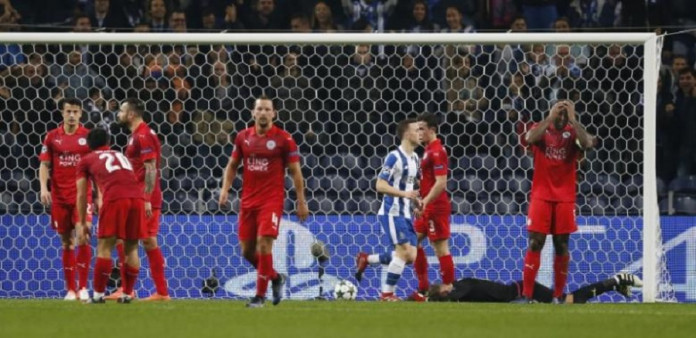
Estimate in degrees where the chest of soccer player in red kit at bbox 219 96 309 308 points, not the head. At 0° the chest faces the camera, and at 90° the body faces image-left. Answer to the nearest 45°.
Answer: approximately 0°

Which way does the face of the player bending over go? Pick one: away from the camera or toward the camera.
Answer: away from the camera

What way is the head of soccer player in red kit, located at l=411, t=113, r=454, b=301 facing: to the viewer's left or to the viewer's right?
to the viewer's left

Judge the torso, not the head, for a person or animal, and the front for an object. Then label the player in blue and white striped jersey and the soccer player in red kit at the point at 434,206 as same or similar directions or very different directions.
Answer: very different directions

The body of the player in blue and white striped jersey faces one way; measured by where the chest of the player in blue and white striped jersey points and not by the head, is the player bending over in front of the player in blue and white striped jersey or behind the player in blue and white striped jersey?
behind

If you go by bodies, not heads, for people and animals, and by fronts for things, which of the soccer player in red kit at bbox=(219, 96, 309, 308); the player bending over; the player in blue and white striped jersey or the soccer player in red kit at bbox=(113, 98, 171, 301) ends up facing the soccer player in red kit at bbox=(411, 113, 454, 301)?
the player in blue and white striped jersey

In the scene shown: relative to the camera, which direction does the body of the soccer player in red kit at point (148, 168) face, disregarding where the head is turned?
to the viewer's left

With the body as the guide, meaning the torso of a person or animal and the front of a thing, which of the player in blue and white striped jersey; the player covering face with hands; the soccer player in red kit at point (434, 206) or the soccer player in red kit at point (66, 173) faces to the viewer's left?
the soccer player in red kit at point (434, 206)

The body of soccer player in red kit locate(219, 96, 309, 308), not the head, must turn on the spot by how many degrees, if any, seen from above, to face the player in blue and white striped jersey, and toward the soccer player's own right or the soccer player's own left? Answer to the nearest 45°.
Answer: approximately 135° to the soccer player's own left
